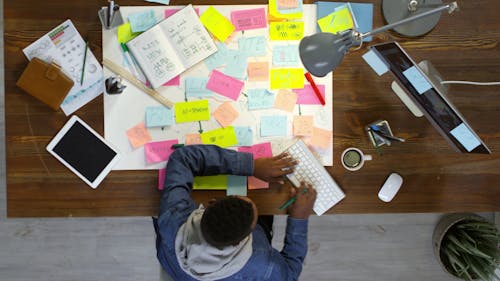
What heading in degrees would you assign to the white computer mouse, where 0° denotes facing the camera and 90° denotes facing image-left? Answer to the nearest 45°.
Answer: approximately 225°

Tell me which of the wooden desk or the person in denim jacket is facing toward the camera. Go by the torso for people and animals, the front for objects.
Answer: the wooden desk

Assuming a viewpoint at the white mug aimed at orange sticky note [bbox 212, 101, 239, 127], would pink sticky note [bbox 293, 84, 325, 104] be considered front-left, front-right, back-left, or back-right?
front-right

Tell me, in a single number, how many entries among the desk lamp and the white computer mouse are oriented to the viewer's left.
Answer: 1

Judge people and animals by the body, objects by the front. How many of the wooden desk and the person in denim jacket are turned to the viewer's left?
0

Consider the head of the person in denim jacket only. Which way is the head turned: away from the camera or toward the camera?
away from the camera

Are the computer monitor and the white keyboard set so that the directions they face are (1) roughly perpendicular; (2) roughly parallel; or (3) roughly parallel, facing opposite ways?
roughly parallel

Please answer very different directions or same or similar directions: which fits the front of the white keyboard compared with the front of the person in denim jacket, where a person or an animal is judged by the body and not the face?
very different directions

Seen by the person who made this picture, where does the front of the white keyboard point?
facing the viewer and to the left of the viewer

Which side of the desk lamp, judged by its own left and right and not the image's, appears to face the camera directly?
left
